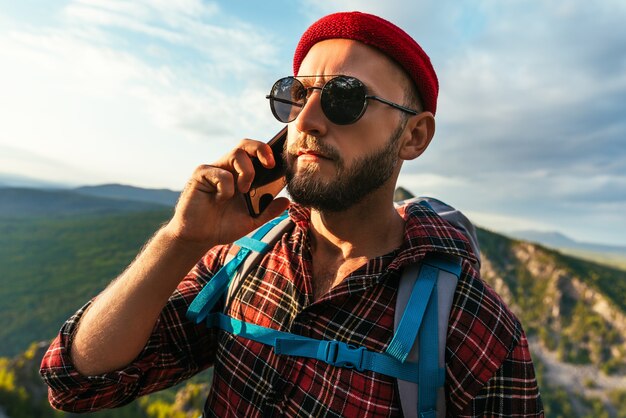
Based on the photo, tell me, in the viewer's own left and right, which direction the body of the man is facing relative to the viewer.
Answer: facing the viewer and to the left of the viewer

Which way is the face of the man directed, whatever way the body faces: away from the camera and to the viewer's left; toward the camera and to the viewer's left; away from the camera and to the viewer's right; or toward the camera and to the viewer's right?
toward the camera and to the viewer's left
